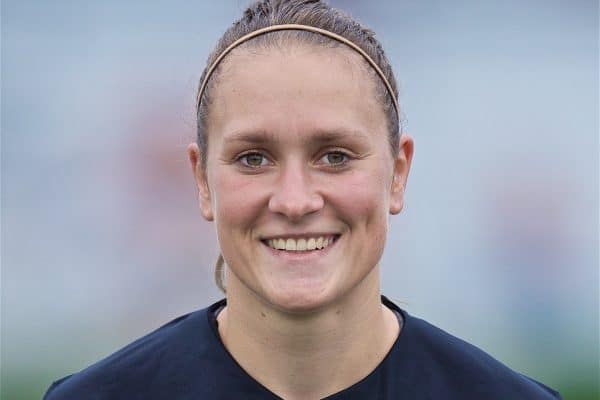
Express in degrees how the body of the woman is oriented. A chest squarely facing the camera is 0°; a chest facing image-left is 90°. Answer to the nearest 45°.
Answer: approximately 0°
